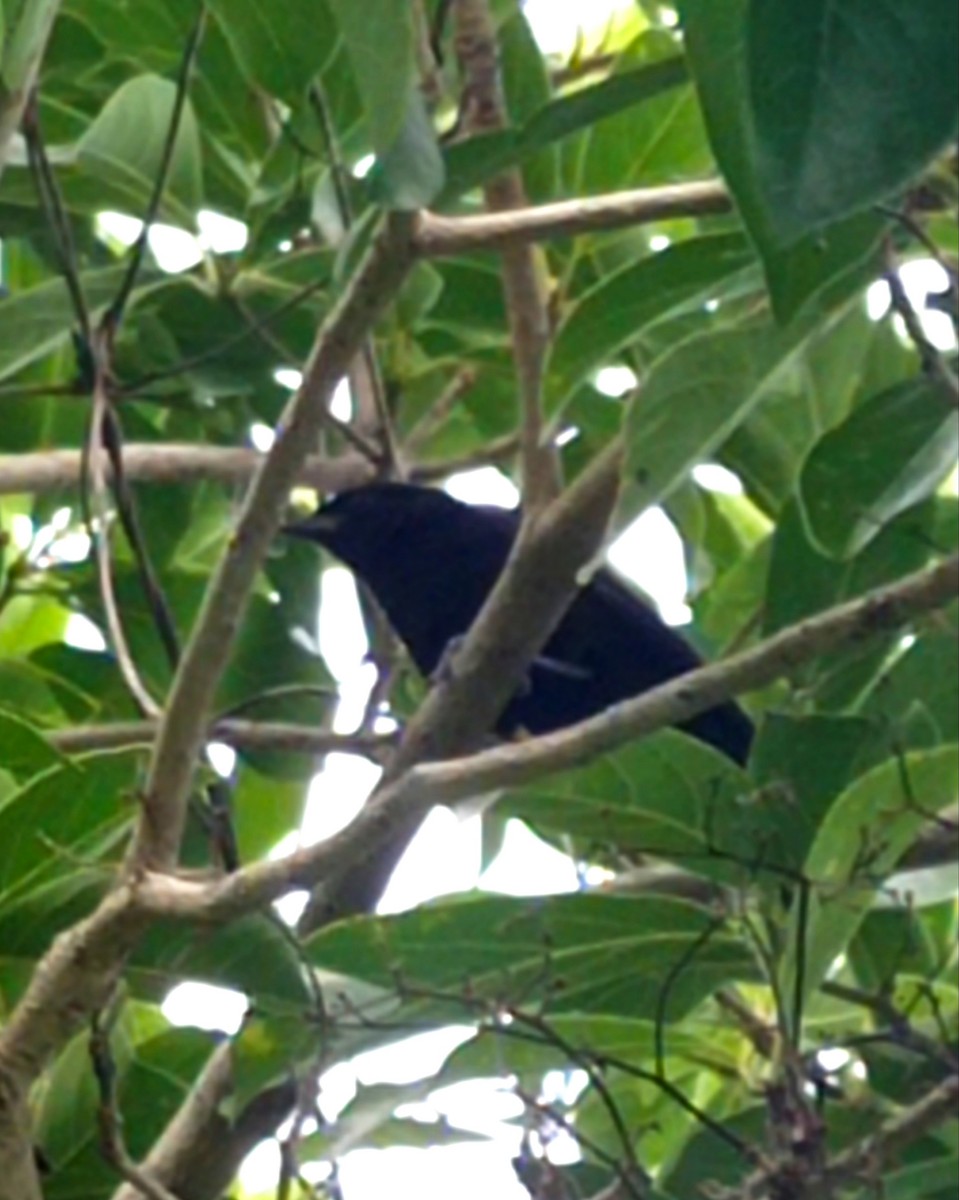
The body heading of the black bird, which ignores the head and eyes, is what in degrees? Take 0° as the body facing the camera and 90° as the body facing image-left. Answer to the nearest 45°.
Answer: approximately 90°
